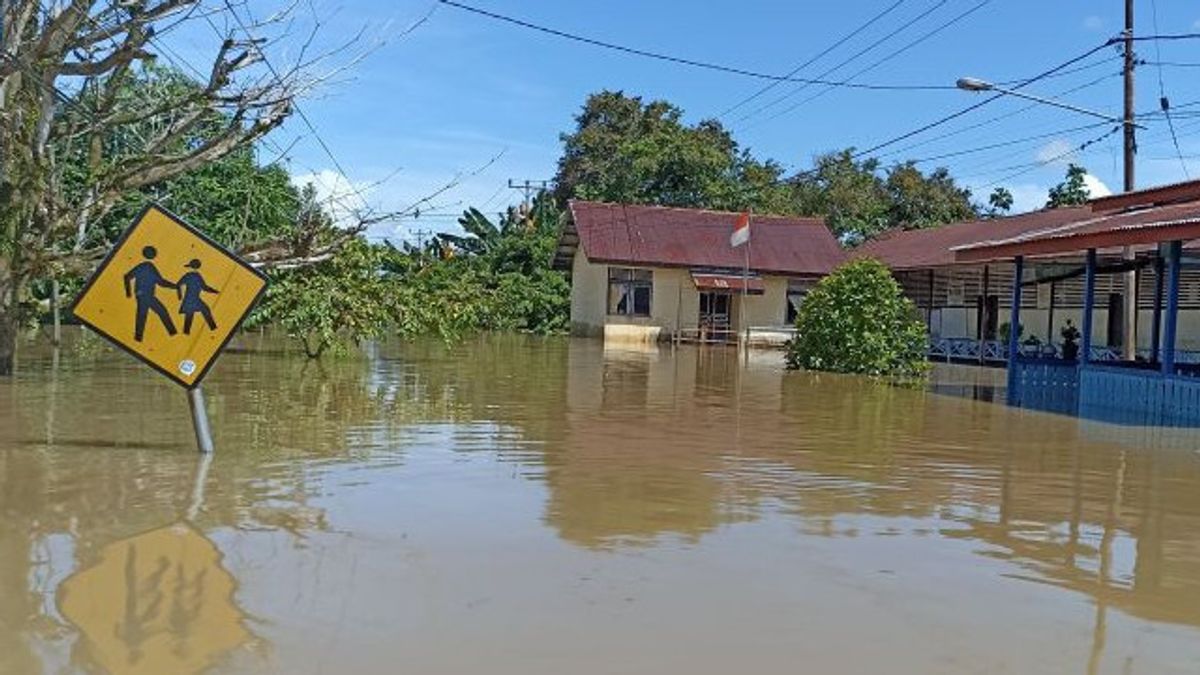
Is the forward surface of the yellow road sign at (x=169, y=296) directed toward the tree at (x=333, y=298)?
no

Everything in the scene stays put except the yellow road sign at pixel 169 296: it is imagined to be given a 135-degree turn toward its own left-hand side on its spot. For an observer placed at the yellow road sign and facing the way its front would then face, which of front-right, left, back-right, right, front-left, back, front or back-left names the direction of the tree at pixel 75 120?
front-left

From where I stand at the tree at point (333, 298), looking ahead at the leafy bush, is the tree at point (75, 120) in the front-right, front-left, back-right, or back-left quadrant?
back-right

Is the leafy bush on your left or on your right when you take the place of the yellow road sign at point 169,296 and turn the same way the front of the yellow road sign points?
on your left

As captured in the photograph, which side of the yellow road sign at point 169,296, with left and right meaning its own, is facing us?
front

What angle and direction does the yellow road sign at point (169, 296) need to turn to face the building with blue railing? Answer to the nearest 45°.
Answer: approximately 90° to its left
